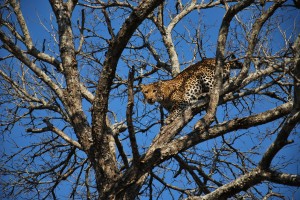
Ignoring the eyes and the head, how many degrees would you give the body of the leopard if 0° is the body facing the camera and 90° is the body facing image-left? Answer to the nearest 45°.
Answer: approximately 90°
